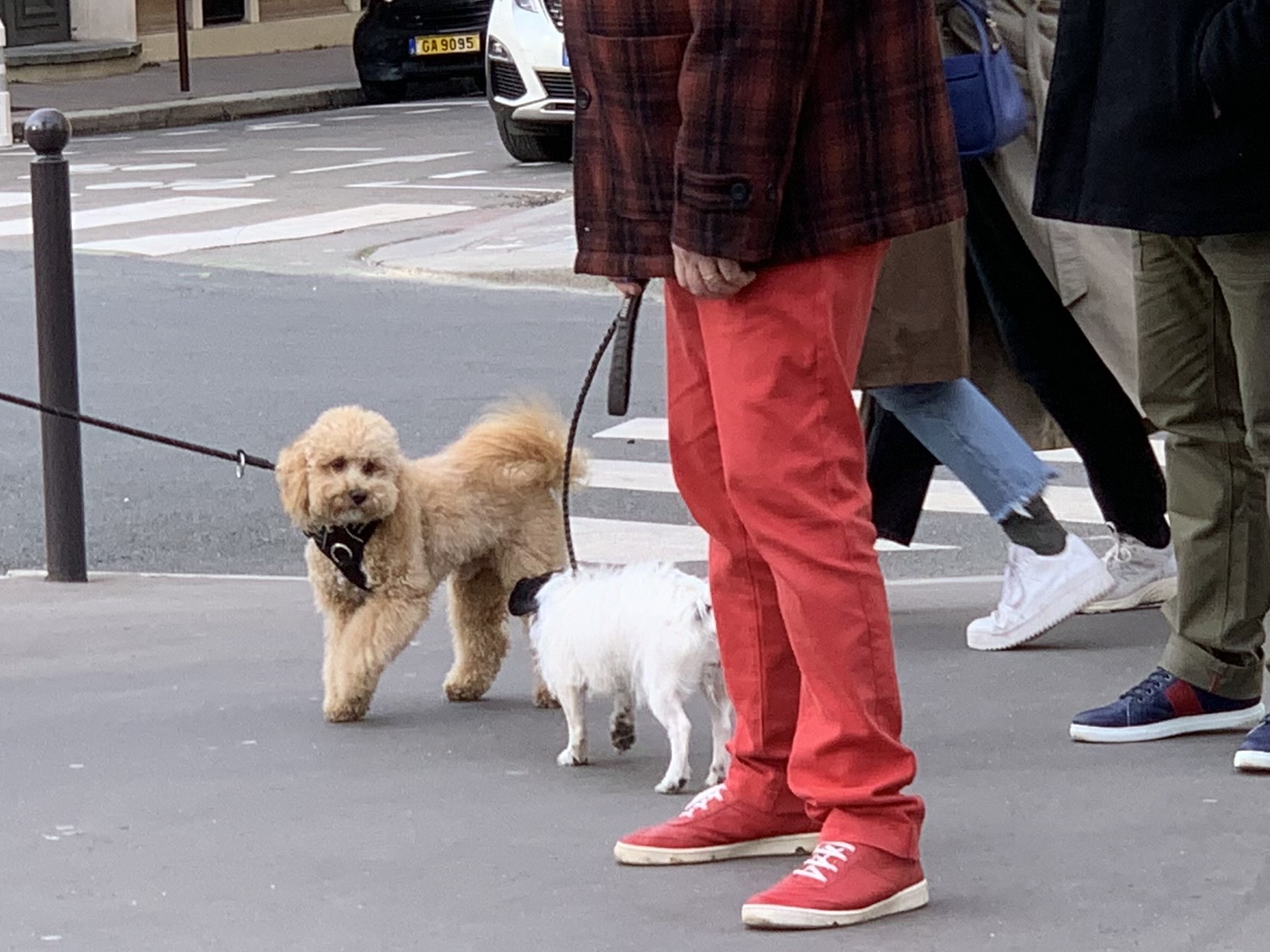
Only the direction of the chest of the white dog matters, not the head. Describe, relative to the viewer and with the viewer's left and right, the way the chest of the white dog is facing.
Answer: facing away from the viewer and to the left of the viewer

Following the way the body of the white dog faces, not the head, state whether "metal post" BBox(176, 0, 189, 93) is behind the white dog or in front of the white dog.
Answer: in front

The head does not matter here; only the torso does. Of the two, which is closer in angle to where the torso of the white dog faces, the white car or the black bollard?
the black bollard

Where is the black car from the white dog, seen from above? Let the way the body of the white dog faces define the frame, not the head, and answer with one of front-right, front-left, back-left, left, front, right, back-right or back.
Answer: front-right

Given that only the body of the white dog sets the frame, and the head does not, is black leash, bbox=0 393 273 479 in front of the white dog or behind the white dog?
in front

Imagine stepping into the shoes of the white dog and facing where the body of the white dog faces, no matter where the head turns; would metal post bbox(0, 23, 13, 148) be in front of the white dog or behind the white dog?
in front

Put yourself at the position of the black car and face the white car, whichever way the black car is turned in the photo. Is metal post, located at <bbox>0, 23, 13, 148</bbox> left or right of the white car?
right

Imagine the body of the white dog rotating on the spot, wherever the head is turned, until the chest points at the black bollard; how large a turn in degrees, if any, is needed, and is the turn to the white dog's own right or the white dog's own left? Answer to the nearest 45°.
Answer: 0° — it already faces it

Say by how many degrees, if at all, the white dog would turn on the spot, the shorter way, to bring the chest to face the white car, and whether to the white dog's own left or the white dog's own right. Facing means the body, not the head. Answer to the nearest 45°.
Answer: approximately 45° to the white dog's own right

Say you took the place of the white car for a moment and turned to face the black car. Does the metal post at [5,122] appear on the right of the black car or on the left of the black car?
left
